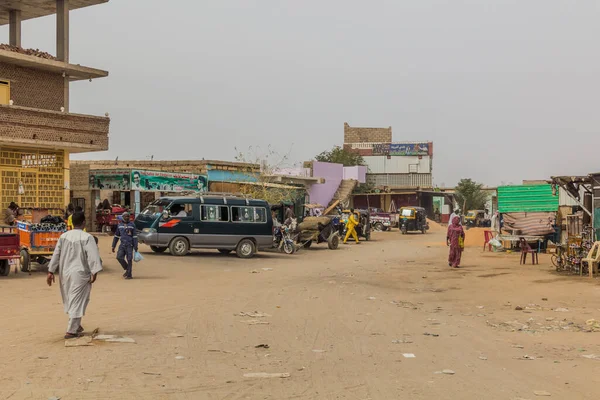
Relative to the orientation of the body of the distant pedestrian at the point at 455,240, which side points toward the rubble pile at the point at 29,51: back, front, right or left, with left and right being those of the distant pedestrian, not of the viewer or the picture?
right

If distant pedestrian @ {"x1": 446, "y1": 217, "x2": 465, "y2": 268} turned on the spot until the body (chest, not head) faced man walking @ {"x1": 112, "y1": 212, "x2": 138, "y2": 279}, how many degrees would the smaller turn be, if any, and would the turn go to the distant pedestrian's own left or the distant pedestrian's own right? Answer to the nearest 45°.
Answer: approximately 45° to the distant pedestrian's own right

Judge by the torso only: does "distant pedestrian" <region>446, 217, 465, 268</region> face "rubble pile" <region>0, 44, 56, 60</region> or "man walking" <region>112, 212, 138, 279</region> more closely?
the man walking

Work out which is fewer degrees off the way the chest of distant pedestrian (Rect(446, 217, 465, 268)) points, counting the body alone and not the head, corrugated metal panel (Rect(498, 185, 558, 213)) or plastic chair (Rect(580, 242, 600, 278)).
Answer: the plastic chair

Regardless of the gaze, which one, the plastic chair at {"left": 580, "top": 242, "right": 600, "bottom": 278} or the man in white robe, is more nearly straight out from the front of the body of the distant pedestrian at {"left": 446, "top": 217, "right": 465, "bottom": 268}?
the man in white robe

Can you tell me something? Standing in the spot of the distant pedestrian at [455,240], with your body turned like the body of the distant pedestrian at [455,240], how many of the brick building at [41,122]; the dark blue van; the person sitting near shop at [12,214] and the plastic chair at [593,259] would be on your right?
3

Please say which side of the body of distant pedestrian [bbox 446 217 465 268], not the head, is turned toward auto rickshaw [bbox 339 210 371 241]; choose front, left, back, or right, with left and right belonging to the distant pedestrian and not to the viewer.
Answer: back
